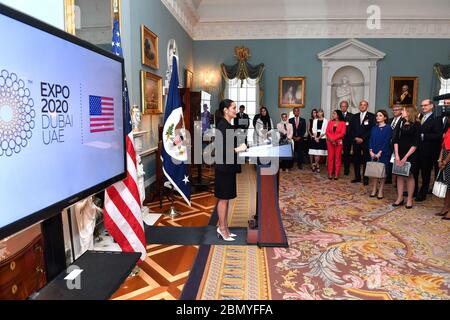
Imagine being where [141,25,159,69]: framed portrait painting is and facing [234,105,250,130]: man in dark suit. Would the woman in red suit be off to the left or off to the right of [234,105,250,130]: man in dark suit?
right

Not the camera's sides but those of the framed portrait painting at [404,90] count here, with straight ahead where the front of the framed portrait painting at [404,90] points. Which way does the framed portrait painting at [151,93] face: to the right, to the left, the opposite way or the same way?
to the left

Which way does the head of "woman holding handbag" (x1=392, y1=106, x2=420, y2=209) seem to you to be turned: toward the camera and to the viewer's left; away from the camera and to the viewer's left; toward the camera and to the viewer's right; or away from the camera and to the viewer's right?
toward the camera and to the viewer's left

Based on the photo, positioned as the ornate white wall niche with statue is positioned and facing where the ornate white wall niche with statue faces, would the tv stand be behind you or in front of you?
in front

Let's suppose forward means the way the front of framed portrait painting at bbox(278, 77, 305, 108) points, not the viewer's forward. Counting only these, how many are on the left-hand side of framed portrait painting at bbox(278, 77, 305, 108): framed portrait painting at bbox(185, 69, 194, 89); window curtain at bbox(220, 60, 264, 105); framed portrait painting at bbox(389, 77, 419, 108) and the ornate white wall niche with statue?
2

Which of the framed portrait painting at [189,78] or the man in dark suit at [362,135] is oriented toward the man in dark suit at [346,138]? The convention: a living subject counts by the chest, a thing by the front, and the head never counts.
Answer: the framed portrait painting

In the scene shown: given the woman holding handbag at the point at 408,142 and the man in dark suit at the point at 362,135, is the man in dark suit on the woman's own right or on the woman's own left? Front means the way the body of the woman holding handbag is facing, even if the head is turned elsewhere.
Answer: on the woman's own right

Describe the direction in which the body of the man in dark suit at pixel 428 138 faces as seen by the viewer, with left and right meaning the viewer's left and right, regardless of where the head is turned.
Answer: facing the viewer and to the left of the viewer

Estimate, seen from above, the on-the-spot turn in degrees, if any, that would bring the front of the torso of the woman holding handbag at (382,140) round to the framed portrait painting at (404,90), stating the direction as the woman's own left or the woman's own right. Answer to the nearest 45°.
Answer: approximately 135° to the woman's own right

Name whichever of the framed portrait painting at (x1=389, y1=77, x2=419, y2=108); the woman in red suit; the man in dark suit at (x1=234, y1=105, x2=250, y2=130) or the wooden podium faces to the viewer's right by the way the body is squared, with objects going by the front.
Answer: the wooden podium

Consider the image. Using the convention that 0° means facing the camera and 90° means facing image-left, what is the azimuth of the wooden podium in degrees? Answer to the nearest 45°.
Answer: approximately 270°

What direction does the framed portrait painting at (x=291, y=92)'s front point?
toward the camera

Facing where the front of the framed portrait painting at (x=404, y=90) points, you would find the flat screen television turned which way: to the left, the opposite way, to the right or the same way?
to the left

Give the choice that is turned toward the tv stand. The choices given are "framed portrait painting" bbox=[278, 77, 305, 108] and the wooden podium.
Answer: the framed portrait painting

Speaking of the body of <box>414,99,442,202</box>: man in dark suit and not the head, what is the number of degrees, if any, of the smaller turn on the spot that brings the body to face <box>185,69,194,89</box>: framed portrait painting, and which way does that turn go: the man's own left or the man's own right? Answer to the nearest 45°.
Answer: approximately 45° to the man's own right
